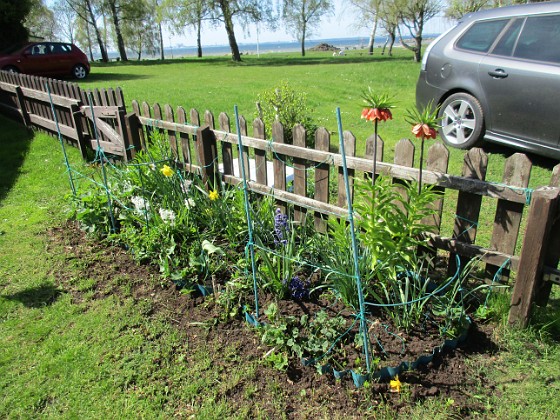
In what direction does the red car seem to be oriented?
to the viewer's left

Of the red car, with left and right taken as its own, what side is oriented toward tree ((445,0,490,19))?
back

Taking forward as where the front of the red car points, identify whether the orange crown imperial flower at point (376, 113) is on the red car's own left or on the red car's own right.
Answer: on the red car's own left

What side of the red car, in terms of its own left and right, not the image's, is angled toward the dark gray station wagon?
left

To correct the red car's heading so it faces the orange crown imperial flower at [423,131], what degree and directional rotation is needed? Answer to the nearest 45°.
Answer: approximately 90° to its left

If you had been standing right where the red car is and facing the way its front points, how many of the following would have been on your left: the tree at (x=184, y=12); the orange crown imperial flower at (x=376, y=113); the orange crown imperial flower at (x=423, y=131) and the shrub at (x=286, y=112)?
3

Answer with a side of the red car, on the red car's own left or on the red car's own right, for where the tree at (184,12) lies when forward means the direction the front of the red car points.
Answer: on the red car's own right
